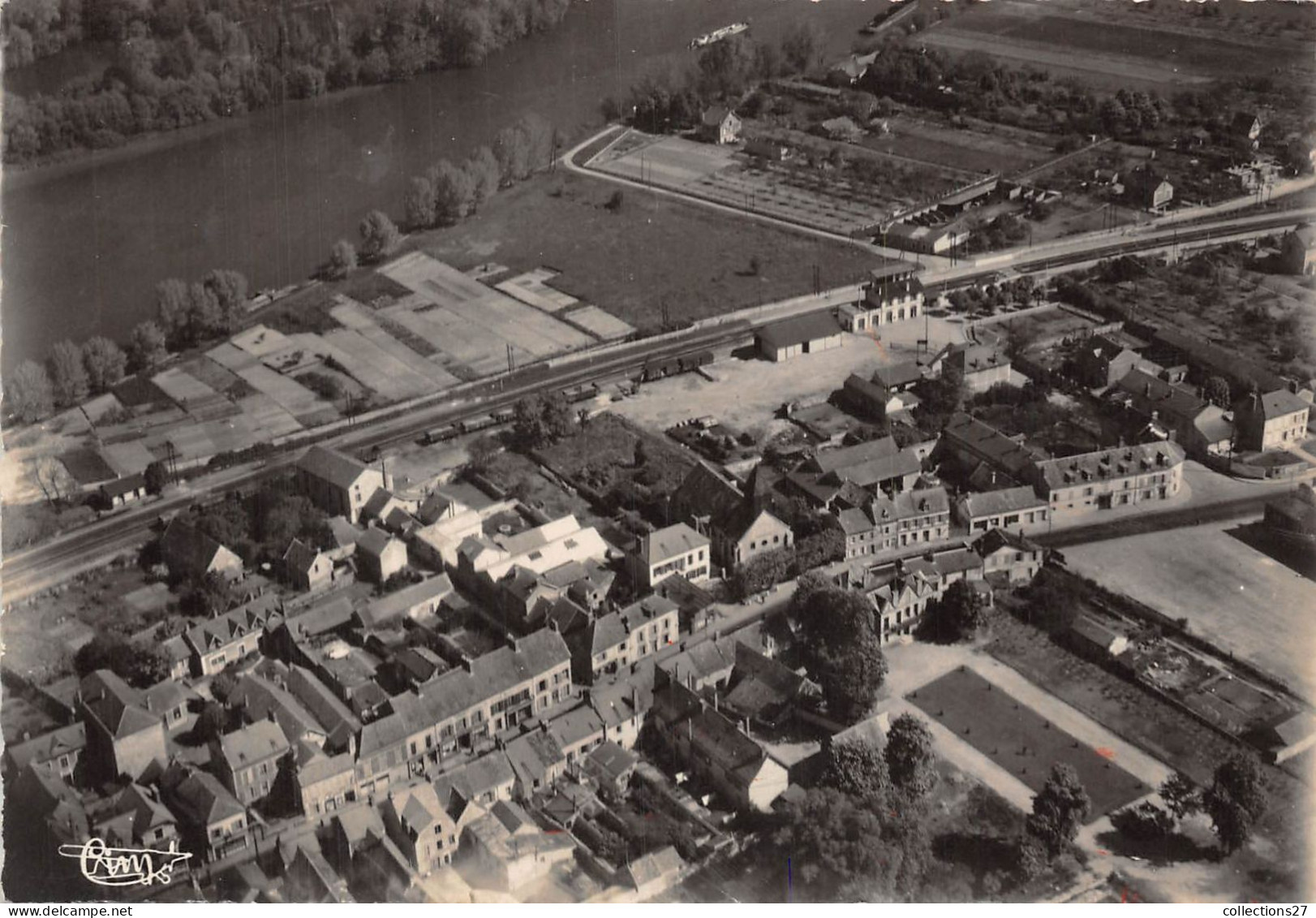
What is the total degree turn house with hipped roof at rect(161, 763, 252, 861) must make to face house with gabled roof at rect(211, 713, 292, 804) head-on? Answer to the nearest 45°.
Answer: approximately 90° to its left

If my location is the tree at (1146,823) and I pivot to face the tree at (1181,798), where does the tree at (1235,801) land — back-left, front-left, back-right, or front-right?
front-right

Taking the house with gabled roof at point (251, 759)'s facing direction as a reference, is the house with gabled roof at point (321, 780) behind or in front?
in front

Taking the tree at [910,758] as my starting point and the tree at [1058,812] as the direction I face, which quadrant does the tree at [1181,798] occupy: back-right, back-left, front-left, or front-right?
front-left

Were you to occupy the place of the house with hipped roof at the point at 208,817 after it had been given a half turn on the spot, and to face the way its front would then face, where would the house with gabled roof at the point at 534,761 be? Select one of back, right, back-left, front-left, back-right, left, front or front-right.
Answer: back-right

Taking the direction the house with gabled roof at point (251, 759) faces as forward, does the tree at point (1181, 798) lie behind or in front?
in front

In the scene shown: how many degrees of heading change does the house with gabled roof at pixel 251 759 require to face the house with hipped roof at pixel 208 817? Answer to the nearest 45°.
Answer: approximately 90° to its right

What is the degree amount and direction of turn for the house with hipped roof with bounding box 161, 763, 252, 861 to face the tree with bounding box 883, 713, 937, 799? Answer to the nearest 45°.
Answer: approximately 45° to its left

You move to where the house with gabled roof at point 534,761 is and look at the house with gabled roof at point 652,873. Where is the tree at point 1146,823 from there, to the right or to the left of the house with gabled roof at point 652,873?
left

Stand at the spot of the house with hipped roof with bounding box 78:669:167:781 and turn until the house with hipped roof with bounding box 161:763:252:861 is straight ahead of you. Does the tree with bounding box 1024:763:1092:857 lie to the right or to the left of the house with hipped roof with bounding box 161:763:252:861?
left

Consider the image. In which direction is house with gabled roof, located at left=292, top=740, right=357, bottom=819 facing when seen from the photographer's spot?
facing the viewer and to the right of the viewer

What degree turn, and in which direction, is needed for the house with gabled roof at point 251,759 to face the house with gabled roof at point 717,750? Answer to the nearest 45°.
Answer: approximately 45° to its left
